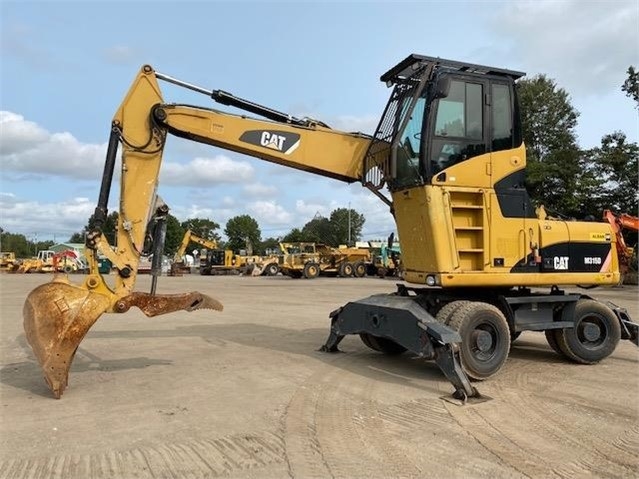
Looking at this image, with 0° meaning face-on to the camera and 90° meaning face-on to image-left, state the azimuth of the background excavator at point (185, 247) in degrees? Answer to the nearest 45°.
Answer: approximately 90°

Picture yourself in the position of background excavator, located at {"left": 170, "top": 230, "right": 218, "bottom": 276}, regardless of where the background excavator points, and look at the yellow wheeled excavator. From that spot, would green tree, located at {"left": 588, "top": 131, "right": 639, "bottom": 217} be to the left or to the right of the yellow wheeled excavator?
left

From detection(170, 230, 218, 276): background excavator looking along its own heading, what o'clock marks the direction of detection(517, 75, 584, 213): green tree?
The green tree is roughly at 7 o'clock from the background excavator.

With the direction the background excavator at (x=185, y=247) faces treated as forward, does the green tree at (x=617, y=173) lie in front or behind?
behind

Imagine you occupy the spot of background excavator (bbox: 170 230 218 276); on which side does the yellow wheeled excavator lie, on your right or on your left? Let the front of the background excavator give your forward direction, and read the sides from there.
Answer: on your left

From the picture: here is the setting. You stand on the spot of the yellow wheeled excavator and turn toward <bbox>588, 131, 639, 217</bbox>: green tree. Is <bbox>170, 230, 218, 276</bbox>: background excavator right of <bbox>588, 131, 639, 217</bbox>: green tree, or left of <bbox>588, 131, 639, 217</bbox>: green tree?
left

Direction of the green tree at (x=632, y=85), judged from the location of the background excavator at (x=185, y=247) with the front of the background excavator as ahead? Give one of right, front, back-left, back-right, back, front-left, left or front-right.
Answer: back-left
